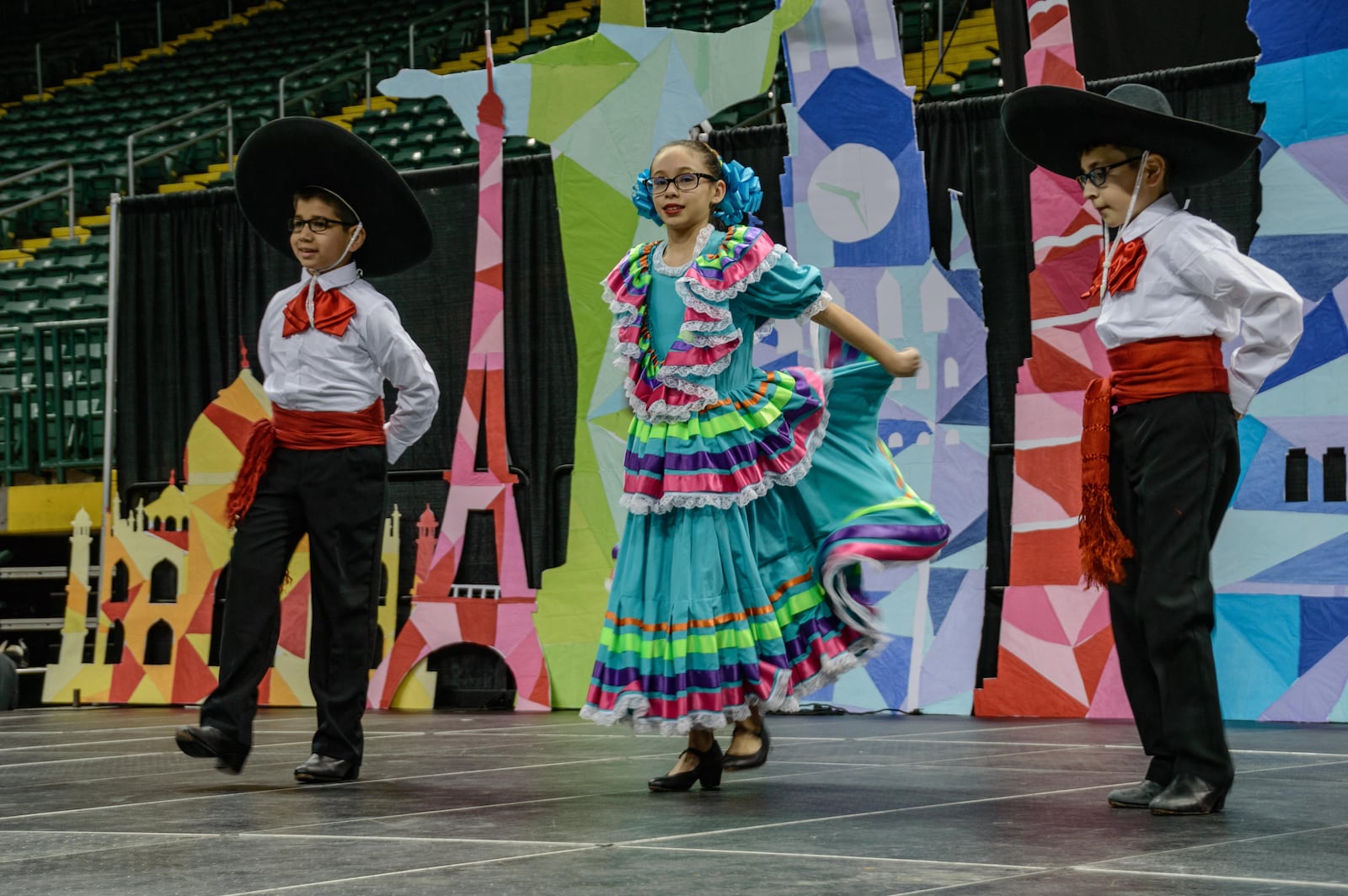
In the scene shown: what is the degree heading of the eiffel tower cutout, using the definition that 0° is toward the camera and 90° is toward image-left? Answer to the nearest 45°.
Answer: approximately 0°

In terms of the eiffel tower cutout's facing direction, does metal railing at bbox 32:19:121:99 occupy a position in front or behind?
behind

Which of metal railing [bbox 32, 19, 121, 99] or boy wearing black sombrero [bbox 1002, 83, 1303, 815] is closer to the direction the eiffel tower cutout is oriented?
the boy wearing black sombrero

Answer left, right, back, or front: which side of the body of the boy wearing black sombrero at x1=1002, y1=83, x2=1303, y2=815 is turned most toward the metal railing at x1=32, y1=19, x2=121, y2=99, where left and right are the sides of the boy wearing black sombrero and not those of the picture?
right

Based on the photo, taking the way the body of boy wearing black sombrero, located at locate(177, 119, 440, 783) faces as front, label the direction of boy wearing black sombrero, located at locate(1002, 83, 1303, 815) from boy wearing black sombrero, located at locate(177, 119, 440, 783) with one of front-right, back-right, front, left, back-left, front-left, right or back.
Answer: left

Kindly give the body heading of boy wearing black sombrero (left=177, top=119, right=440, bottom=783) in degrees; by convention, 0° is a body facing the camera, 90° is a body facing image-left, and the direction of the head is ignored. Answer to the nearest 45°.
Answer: approximately 45°

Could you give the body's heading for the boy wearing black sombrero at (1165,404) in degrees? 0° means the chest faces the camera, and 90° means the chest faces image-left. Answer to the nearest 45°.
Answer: approximately 45°

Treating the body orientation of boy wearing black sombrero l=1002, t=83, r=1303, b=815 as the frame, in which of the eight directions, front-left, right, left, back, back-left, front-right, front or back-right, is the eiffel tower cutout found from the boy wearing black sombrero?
right

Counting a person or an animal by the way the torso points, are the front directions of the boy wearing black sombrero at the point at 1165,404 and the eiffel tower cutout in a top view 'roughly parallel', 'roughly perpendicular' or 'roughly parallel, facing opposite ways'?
roughly perpendicular

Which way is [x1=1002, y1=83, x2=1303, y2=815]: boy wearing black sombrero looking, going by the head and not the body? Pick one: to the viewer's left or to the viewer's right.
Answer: to the viewer's left

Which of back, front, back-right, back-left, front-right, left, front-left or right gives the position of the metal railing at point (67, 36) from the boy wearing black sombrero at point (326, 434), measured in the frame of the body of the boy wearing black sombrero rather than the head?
back-right
